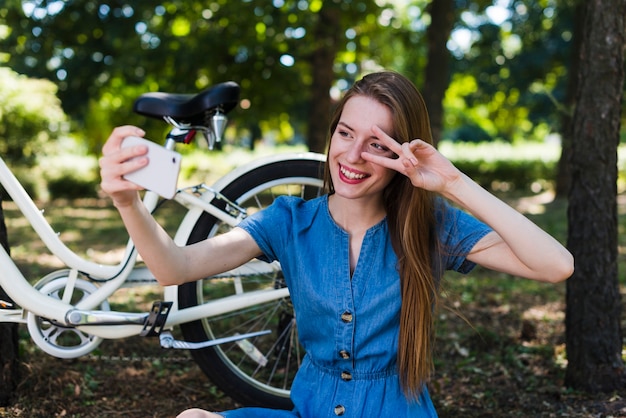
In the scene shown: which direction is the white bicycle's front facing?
to the viewer's left

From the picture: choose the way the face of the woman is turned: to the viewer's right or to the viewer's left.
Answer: to the viewer's left

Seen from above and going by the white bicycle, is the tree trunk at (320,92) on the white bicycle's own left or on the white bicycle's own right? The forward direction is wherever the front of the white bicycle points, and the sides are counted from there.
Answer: on the white bicycle's own right

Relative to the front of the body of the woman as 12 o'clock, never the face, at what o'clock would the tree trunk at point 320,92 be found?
The tree trunk is roughly at 6 o'clock from the woman.

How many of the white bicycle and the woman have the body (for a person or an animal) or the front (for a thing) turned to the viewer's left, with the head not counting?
1

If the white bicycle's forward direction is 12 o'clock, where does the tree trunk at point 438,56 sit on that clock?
The tree trunk is roughly at 4 o'clock from the white bicycle.

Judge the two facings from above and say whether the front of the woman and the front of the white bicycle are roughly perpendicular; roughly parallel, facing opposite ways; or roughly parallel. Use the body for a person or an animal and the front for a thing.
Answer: roughly perpendicular

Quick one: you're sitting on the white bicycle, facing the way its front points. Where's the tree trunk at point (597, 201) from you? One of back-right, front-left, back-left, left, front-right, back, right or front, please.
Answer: back

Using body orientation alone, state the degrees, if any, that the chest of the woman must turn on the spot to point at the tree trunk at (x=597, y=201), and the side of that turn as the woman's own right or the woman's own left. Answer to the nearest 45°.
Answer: approximately 135° to the woman's own left

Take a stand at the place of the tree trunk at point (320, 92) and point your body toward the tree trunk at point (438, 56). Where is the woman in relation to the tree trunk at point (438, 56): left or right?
right
